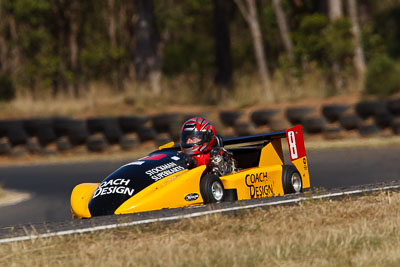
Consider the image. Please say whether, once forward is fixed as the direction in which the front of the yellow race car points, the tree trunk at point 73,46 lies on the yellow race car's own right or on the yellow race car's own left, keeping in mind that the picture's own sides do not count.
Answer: on the yellow race car's own right

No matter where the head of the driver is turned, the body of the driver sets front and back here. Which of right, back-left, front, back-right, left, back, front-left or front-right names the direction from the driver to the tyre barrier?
back-right

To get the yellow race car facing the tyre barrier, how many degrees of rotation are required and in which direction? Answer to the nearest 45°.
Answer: approximately 135° to its right

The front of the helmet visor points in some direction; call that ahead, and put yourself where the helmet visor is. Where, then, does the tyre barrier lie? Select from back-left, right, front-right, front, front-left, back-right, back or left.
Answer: back-right

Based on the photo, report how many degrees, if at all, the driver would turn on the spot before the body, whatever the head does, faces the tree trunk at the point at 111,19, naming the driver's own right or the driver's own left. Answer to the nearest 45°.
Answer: approximately 135° to the driver's own right

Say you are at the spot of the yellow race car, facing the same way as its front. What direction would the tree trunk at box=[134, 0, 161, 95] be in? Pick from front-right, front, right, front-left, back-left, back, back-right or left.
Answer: back-right

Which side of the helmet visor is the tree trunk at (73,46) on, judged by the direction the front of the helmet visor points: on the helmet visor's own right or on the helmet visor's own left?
on the helmet visor's own right

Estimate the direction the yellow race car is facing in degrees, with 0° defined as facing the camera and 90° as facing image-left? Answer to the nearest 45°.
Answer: approximately 45°

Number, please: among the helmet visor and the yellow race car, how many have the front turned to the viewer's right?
0

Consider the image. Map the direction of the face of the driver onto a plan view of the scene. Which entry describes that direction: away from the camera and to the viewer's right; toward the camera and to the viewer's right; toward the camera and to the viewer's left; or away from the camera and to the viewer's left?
toward the camera and to the viewer's left

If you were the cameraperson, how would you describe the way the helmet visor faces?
facing the viewer and to the left of the viewer
